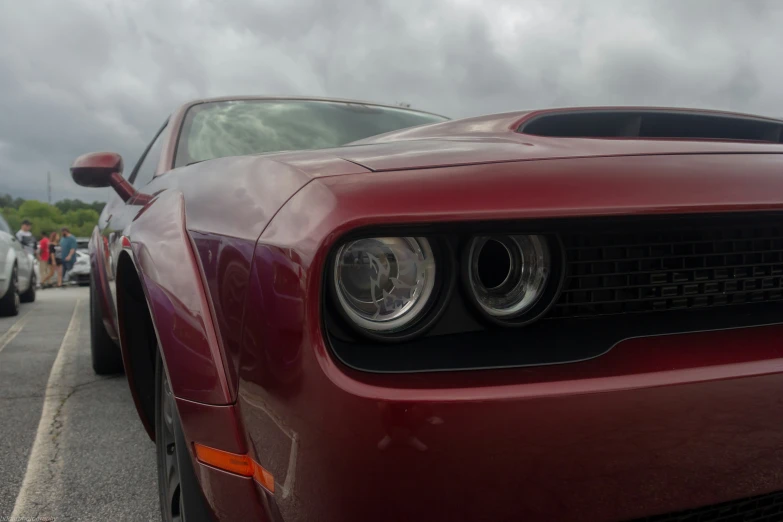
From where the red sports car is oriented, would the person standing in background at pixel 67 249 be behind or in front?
behind

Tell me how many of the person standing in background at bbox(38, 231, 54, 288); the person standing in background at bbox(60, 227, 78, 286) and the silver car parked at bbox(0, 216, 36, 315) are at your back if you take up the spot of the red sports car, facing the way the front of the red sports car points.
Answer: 3

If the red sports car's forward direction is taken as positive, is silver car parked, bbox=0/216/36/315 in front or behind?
behind

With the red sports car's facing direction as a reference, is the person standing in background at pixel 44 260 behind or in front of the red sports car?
behind

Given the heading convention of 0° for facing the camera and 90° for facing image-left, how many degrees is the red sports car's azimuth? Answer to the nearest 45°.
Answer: approximately 315°

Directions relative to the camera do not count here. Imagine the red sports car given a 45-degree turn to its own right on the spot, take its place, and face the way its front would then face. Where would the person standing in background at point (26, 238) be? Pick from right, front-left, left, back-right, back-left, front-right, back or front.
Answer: back-right
